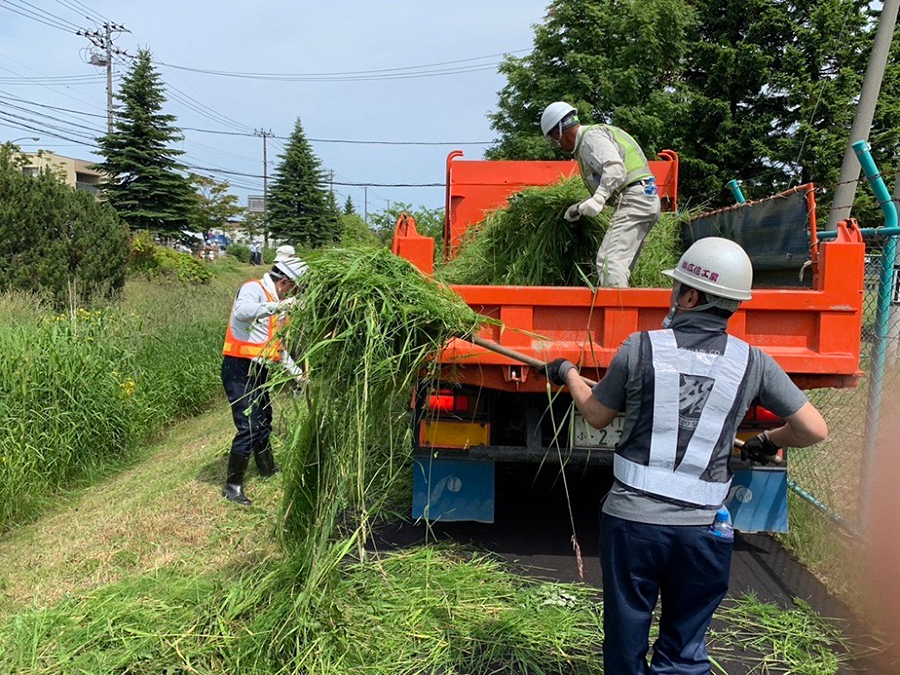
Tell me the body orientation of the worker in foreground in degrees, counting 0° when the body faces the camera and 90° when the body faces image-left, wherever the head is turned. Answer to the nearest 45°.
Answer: approximately 180°

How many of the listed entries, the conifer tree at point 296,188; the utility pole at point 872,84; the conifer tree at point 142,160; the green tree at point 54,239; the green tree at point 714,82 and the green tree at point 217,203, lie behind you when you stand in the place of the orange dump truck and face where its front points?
0

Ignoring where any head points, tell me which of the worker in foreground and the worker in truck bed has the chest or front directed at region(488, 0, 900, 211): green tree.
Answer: the worker in foreground

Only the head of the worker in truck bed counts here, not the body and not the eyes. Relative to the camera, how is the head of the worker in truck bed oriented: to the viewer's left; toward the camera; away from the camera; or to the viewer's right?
to the viewer's left

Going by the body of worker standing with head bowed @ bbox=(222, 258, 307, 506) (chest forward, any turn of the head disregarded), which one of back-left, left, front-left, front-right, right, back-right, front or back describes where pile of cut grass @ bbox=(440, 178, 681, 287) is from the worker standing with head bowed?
front

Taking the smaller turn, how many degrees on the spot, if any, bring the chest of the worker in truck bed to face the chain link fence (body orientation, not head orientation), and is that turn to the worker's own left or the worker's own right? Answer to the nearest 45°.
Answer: approximately 180°

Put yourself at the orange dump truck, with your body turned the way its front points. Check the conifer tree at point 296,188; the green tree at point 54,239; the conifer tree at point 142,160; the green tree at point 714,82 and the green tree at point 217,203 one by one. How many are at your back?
0

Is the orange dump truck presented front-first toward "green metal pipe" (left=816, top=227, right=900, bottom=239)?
no

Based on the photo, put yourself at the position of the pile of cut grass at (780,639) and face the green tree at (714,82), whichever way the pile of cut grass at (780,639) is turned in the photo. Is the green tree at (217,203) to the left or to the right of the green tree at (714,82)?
left

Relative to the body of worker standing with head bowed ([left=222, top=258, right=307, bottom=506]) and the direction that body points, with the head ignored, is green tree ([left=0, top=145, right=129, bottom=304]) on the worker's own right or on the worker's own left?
on the worker's own left

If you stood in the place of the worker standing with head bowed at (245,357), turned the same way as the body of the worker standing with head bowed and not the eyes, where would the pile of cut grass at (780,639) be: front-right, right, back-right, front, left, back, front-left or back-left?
front-right

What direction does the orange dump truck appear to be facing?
away from the camera

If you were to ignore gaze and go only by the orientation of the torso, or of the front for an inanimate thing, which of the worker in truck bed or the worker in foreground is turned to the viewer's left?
the worker in truck bed

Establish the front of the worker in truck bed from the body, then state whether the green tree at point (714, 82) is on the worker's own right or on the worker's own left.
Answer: on the worker's own right

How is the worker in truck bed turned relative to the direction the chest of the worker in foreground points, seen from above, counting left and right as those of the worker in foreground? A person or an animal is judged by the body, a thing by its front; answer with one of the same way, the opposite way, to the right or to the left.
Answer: to the left

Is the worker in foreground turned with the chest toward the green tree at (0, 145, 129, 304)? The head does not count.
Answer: no
